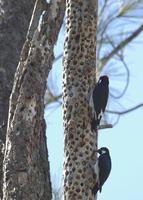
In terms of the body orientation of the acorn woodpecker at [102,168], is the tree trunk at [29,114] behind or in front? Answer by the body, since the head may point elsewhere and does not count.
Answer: in front

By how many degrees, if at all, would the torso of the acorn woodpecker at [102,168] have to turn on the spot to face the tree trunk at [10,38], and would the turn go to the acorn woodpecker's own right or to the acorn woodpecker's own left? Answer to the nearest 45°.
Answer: approximately 45° to the acorn woodpecker's own right

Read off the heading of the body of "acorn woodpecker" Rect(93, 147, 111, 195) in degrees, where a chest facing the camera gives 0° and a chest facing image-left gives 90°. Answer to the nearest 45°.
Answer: approximately 90°
